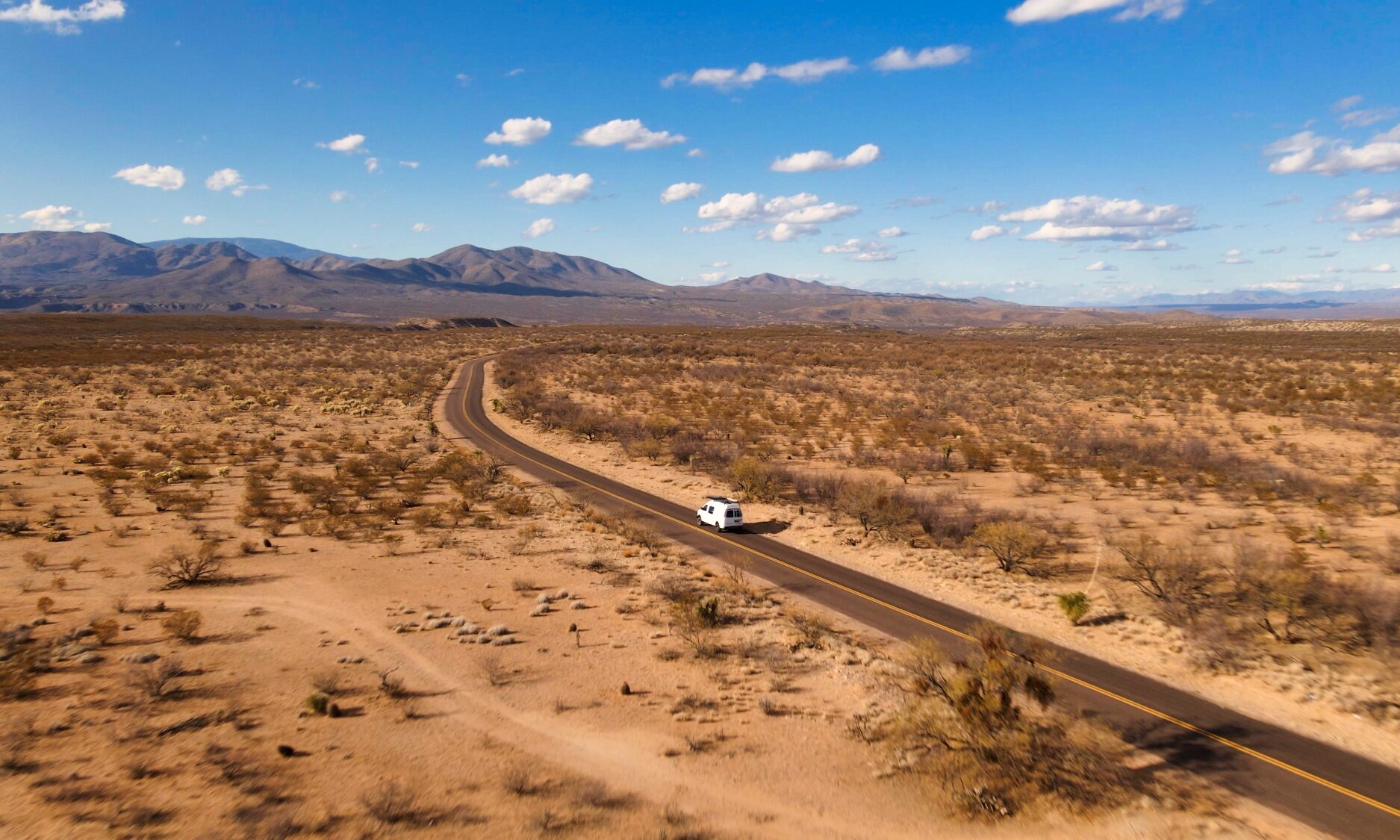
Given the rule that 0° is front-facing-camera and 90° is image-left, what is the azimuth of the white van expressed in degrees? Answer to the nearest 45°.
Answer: approximately 135°

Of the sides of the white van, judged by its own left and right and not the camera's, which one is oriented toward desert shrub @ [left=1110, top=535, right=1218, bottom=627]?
back

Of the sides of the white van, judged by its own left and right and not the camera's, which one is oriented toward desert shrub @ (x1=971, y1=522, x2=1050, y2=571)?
back

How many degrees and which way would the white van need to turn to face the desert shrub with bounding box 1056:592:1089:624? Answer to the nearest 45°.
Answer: approximately 180°

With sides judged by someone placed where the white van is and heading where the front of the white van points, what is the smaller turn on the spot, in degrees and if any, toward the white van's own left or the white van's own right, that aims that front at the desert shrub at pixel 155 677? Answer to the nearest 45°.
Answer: approximately 90° to the white van's own left

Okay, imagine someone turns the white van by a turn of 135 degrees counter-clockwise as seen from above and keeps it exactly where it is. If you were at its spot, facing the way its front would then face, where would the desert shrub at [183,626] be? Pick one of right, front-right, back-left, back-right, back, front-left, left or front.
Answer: front-right

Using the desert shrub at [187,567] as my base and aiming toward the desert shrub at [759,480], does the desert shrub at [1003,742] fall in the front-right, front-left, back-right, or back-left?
front-right

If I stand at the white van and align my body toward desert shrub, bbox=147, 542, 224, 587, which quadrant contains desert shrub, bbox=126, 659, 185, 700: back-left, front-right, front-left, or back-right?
front-left

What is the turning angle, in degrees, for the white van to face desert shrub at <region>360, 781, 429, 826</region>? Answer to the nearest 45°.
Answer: approximately 135° to its left

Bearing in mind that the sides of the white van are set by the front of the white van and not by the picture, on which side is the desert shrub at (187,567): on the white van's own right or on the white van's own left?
on the white van's own left
